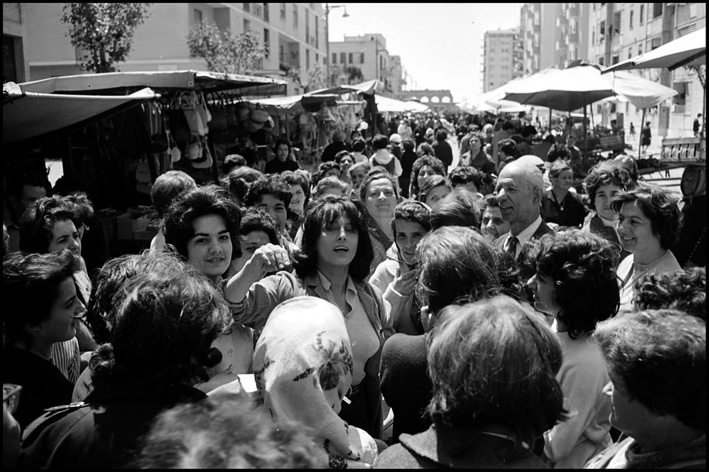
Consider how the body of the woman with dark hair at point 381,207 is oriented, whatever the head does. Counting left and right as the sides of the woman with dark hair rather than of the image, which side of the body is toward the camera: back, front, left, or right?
front

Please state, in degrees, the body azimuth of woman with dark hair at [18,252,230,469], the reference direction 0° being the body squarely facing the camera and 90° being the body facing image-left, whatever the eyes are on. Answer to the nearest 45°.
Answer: approximately 225°

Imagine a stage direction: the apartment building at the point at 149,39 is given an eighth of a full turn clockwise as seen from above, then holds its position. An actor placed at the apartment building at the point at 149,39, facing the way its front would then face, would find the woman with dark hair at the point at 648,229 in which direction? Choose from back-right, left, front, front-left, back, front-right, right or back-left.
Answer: front

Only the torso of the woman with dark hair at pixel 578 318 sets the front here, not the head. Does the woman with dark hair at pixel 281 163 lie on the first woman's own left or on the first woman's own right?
on the first woman's own right

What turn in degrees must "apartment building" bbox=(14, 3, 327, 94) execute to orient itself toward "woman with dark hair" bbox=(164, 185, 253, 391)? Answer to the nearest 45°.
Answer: approximately 45° to its right

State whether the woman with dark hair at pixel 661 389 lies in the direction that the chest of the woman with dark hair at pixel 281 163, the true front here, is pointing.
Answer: yes

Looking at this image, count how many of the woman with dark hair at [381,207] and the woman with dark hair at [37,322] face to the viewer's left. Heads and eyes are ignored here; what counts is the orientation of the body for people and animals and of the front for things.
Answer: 0

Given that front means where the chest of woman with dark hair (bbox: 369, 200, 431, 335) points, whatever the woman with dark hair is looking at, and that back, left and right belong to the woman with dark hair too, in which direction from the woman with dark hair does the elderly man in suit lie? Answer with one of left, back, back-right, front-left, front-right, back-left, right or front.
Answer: back-left

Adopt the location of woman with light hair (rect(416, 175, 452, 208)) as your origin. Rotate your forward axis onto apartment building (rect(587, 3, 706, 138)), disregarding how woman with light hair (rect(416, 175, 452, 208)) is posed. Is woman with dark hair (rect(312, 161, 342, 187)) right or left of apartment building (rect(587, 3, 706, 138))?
left

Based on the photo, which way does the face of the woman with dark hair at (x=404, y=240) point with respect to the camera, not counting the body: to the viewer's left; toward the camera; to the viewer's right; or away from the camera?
toward the camera

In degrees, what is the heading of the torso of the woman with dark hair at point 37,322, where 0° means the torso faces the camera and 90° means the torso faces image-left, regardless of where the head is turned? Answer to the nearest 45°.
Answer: approximately 270°

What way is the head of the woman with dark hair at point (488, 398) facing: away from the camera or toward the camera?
away from the camera
